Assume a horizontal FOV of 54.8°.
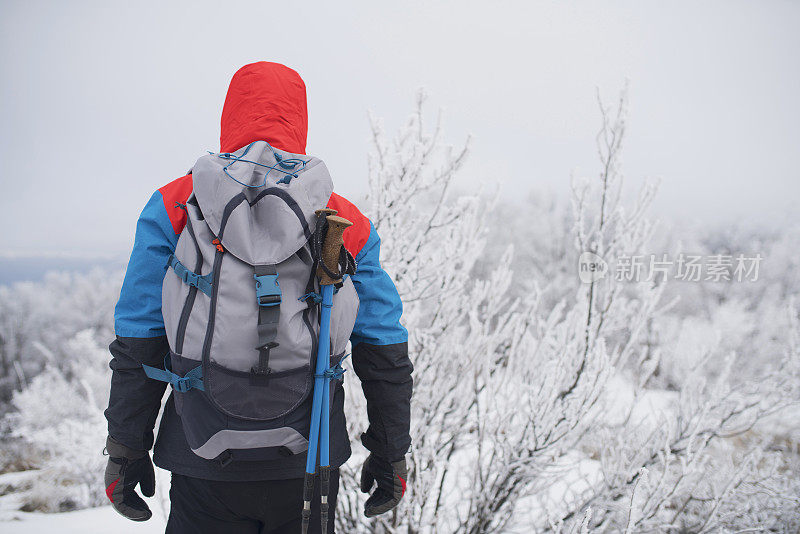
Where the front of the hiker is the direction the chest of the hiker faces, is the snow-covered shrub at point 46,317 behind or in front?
in front

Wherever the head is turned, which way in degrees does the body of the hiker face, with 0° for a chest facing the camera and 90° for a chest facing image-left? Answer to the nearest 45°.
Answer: approximately 180°
